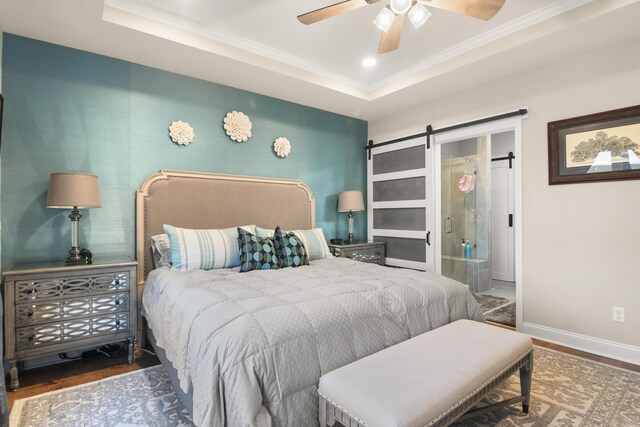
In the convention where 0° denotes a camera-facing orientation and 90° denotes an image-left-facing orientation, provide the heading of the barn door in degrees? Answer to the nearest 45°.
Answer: approximately 45°

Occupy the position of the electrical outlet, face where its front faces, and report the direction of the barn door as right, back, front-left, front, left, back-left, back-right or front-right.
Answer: right

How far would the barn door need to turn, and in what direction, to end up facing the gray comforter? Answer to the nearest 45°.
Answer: approximately 45° to its left

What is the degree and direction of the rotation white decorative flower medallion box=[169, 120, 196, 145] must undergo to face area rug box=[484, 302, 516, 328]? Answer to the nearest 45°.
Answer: approximately 90° to its left

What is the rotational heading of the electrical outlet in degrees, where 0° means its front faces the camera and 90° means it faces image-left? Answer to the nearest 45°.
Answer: approximately 0°

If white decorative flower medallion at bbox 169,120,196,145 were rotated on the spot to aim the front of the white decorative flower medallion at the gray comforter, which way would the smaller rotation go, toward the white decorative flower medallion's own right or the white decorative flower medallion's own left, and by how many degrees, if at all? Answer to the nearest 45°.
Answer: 0° — it already faces it

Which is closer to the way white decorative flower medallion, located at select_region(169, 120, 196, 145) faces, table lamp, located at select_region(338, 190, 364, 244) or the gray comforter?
the gray comforter

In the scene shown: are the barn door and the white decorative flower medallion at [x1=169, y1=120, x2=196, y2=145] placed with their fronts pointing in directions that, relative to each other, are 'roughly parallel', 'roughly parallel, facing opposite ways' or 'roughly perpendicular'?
roughly perpendicular

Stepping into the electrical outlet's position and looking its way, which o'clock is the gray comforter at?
The gray comforter is roughly at 1 o'clock from the electrical outlet.

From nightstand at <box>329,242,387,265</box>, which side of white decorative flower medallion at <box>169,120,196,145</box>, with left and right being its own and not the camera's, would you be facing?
left
